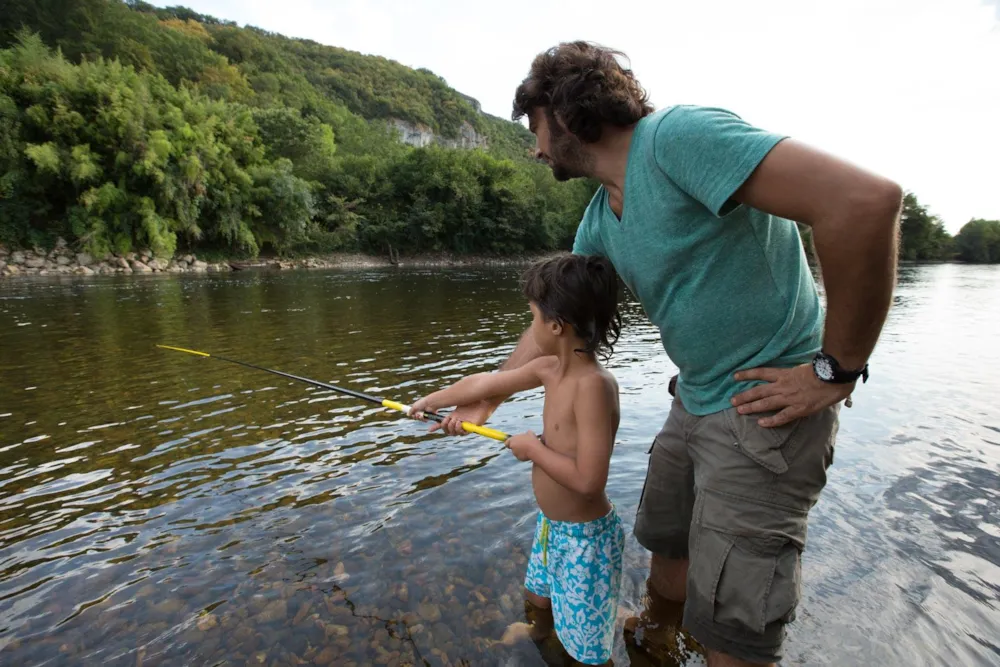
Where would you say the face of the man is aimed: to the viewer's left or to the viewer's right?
to the viewer's left

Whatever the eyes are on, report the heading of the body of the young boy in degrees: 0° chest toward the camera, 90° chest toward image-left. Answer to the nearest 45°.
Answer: approximately 90°
